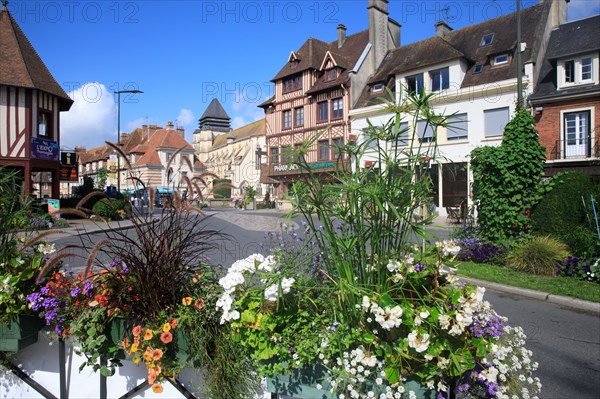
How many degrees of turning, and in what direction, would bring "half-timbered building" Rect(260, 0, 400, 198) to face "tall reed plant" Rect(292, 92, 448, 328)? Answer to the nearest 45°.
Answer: approximately 45° to its left

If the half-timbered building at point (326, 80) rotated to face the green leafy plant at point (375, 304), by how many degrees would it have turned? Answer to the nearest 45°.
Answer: approximately 45° to its left

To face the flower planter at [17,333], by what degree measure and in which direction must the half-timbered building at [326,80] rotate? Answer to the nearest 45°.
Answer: approximately 45° to its left

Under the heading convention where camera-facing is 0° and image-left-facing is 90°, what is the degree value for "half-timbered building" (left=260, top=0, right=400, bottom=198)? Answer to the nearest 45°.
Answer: approximately 45°

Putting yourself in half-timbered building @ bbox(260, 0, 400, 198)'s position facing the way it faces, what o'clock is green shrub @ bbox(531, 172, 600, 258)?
The green shrub is roughly at 10 o'clock from the half-timbered building.

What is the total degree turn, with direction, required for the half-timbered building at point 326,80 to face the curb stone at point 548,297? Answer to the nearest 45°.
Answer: approximately 45° to its left

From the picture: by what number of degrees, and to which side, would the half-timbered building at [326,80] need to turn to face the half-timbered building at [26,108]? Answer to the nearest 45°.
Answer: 0° — it already faces it
